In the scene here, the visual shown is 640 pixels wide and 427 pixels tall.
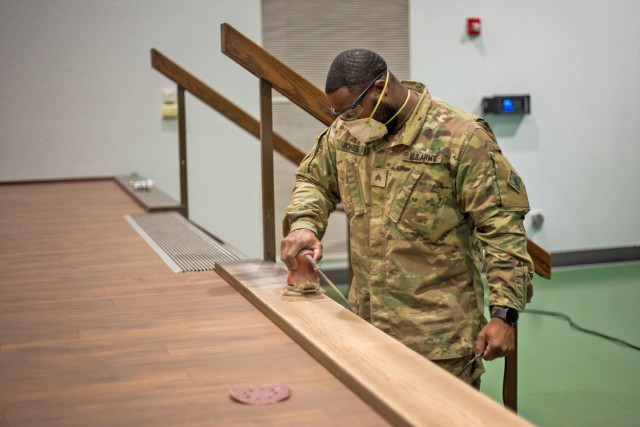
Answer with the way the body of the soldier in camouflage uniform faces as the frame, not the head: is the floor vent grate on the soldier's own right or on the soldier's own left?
on the soldier's own right

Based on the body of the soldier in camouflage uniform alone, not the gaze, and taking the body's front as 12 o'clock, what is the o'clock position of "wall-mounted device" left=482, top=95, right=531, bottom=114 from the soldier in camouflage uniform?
The wall-mounted device is roughly at 5 o'clock from the soldier in camouflage uniform.

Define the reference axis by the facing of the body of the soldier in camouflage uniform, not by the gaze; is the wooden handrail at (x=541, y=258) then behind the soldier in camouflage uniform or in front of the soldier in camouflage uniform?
behind

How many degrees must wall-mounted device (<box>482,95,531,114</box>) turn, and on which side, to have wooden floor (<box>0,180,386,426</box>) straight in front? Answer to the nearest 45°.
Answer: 0° — it already faces it

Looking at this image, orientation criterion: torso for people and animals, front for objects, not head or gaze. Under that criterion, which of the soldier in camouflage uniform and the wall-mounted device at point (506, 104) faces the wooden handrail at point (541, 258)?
the wall-mounted device

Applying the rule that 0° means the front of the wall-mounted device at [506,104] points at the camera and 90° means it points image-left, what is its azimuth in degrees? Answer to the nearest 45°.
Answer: approximately 0°

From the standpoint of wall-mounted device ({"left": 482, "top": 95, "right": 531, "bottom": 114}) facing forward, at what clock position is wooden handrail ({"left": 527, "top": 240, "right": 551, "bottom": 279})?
The wooden handrail is roughly at 12 o'clock from the wall-mounted device.

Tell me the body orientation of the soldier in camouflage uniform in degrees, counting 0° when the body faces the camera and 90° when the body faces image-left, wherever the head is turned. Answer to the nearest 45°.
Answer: approximately 45°

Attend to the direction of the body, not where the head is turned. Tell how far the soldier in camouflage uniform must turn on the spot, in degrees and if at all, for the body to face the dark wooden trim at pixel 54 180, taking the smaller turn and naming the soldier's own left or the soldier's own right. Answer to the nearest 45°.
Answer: approximately 90° to the soldier's own right
